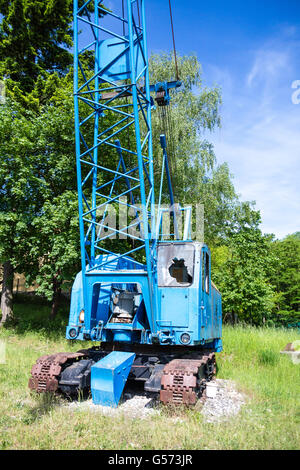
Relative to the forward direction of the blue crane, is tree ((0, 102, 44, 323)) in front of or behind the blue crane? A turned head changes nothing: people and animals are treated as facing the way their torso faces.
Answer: behind

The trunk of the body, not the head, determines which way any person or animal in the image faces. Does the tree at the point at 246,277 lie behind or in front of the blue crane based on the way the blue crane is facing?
behind

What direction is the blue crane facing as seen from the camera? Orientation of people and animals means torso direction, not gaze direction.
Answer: toward the camera

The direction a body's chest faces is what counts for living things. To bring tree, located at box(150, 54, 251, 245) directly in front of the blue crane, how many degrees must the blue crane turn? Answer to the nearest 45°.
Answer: approximately 180°
